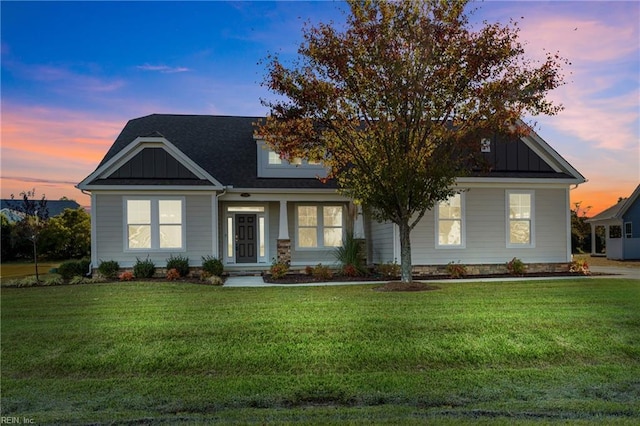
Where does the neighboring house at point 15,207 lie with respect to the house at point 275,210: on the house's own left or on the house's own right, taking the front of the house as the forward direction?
on the house's own right

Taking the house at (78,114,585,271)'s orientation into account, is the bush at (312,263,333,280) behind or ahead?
ahead

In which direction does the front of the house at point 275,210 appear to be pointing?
toward the camera

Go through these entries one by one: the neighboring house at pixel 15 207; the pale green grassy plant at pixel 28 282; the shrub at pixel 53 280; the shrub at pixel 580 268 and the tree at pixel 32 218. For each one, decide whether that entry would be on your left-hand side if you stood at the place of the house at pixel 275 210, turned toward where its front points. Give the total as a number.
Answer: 1

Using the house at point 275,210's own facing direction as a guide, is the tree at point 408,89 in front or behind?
in front

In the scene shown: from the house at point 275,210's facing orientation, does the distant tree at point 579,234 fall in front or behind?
behind

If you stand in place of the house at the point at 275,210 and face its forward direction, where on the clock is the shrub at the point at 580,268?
The shrub is roughly at 9 o'clock from the house.

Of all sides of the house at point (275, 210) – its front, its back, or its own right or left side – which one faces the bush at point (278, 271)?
front

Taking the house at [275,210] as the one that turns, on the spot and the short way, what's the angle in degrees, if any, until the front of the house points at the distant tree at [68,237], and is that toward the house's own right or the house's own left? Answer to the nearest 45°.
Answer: approximately 135° to the house's own right

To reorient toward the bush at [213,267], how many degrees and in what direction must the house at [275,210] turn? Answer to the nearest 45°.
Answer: approximately 45° to its right

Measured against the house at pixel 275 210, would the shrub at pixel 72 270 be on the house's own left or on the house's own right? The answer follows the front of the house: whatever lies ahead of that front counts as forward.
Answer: on the house's own right

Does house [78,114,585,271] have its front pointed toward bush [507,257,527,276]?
no

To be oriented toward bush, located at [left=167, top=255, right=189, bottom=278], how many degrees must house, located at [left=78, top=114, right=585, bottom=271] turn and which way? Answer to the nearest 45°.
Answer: approximately 45° to its right

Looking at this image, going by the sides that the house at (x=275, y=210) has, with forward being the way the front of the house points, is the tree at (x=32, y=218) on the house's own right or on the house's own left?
on the house's own right

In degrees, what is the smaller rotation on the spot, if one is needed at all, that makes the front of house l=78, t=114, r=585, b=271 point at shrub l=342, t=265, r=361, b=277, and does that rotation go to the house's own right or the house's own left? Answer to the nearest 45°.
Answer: approximately 45° to the house's own left
